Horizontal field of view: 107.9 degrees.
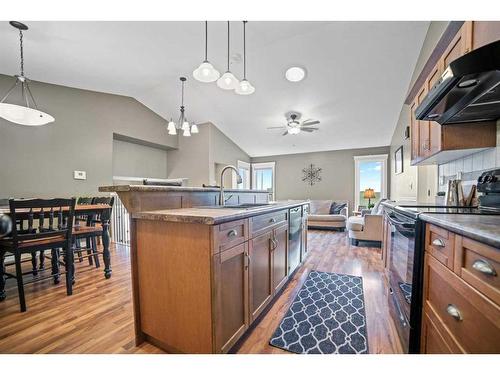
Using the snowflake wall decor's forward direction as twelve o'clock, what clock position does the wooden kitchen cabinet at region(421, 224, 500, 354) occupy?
The wooden kitchen cabinet is roughly at 12 o'clock from the snowflake wall decor.

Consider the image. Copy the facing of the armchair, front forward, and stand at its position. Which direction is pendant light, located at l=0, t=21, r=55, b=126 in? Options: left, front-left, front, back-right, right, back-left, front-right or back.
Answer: front-left

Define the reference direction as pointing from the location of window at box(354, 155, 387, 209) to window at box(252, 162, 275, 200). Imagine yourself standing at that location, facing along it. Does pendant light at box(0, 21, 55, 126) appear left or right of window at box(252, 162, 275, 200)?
left

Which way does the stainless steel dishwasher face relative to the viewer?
to the viewer's right

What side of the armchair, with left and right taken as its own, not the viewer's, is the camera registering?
left

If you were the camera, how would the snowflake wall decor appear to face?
facing the viewer

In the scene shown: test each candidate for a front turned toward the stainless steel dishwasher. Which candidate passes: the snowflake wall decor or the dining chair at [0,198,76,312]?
the snowflake wall decor

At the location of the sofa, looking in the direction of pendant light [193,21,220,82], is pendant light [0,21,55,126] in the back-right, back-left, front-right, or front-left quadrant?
front-right

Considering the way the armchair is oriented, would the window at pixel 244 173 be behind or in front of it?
in front

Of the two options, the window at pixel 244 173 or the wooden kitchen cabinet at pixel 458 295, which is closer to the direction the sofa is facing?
the wooden kitchen cabinet

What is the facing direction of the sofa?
toward the camera

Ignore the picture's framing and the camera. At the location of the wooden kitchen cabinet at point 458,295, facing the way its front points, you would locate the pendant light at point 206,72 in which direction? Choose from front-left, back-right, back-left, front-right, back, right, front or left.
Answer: front-right

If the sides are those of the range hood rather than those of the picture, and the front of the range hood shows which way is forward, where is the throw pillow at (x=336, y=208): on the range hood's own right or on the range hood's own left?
on the range hood's own right

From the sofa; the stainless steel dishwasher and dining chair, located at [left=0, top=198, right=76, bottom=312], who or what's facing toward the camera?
the sofa

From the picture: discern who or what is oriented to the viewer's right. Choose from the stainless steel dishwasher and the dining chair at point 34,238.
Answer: the stainless steel dishwasher

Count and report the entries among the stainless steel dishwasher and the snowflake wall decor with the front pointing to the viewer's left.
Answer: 0

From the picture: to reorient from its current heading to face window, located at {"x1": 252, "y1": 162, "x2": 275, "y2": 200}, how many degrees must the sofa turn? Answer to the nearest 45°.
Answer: approximately 135° to its right

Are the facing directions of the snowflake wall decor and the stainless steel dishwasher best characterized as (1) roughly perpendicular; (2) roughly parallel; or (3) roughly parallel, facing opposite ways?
roughly perpendicular
